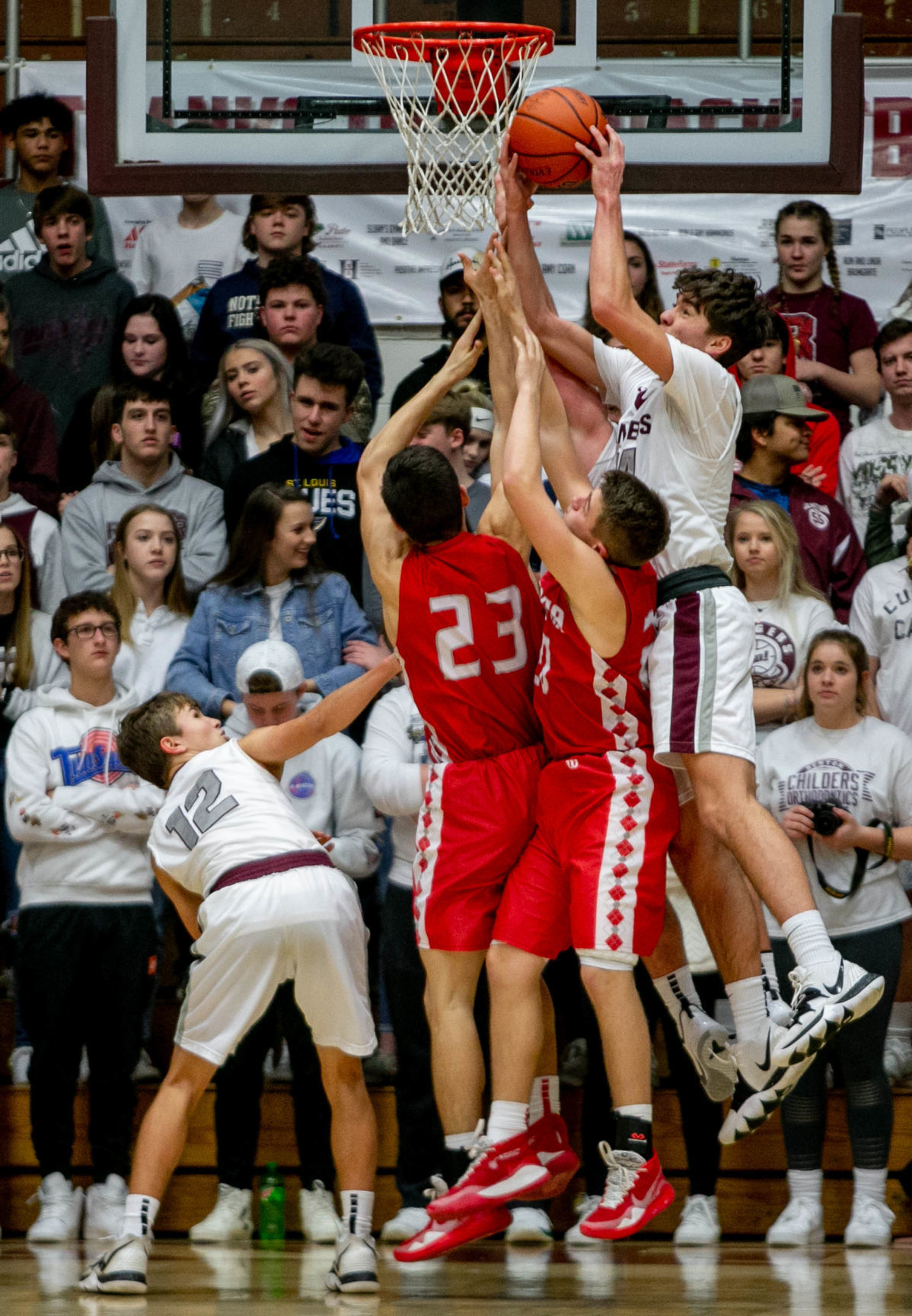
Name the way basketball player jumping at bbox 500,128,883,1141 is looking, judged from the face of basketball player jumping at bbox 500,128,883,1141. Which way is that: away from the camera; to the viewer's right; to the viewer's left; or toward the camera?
to the viewer's left

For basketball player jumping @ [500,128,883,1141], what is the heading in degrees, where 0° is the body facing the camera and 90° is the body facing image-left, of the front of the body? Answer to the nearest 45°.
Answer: approximately 90°

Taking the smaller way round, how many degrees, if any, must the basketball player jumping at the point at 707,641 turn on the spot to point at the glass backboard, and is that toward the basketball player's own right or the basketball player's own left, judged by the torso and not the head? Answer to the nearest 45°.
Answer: approximately 45° to the basketball player's own right

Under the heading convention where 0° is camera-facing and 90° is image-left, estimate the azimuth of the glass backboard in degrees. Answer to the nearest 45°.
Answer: approximately 0°
